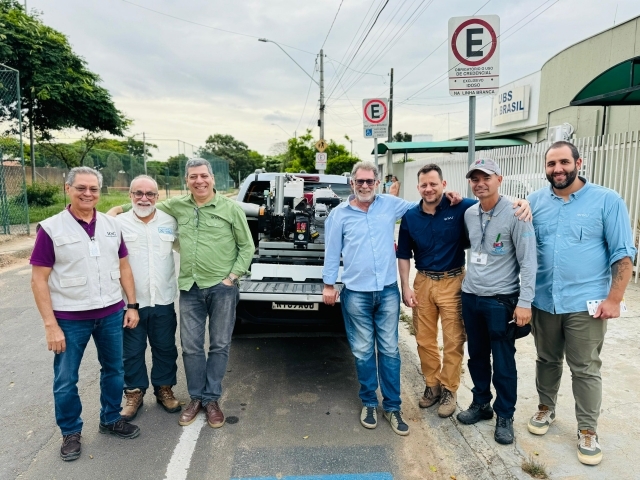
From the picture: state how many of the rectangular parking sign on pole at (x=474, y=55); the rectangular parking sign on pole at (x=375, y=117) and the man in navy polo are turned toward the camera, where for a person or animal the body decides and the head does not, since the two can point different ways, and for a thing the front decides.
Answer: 3

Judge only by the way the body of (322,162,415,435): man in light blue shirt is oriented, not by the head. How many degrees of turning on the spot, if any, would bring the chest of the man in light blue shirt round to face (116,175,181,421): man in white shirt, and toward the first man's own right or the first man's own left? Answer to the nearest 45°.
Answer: approximately 90° to the first man's own right

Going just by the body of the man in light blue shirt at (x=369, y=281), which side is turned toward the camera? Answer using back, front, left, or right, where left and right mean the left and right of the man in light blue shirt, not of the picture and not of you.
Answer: front

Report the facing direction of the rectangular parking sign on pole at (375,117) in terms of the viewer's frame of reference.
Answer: facing the viewer

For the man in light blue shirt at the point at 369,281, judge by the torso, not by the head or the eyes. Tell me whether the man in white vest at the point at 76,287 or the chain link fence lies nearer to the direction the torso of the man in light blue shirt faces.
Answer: the man in white vest

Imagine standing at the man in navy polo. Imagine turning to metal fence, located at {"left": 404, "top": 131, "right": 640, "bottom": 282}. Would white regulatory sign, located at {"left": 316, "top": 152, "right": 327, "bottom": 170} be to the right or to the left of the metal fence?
left

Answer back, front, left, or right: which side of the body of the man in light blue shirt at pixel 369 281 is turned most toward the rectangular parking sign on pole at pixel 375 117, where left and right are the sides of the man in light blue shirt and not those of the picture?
back

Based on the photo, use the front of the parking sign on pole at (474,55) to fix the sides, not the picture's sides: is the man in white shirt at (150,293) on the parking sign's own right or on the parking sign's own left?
on the parking sign's own right

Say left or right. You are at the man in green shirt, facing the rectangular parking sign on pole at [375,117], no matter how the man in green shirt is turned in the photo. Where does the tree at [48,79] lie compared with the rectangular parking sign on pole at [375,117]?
left

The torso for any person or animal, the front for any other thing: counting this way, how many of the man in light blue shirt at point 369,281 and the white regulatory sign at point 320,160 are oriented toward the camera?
2

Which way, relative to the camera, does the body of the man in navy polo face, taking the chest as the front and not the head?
toward the camera

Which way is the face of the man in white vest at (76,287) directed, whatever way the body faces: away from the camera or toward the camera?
toward the camera

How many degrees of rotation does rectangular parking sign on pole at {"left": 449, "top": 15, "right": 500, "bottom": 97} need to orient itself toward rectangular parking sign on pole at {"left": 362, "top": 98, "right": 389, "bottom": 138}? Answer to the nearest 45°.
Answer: approximately 135° to its right
